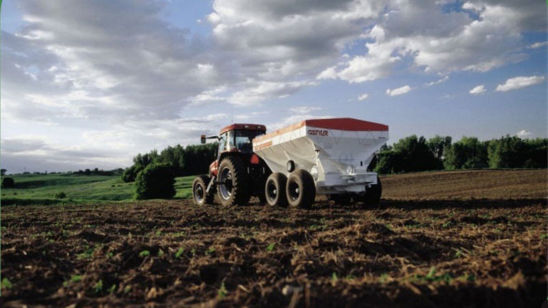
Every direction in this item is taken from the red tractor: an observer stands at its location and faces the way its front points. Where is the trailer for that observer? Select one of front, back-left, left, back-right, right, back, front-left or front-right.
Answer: back

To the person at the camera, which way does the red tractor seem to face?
facing away from the viewer and to the left of the viewer

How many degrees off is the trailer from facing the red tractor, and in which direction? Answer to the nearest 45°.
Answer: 0° — it already faces it

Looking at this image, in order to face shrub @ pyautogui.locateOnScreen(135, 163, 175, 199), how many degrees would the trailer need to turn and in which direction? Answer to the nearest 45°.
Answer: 0° — it already faces it

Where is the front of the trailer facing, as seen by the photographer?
facing away from the viewer and to the left of the viewer
